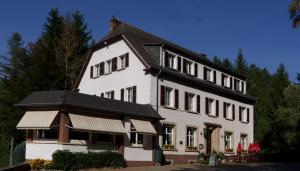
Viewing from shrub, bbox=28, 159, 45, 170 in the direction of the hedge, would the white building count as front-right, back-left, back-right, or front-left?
front-left

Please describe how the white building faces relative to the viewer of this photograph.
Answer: facing the viewer and to the right of the viewer

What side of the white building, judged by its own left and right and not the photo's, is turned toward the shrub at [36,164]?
right
